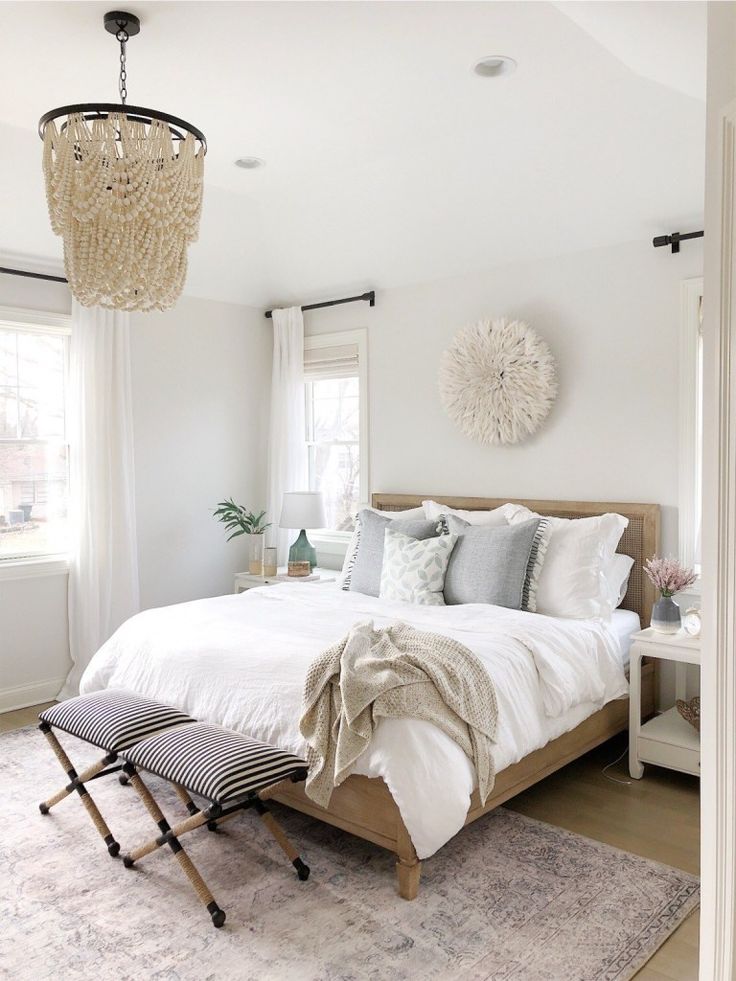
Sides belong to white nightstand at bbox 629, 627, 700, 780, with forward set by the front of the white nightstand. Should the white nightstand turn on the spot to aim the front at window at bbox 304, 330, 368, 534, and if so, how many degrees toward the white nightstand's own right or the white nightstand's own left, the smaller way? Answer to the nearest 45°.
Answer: approximately 90° to the white nightstand's own right

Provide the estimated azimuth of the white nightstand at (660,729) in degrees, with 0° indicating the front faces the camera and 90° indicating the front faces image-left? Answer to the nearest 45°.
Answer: approximately 45°

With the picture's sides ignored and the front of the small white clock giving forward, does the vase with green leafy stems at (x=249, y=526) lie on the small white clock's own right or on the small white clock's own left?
on the small white clock's own right

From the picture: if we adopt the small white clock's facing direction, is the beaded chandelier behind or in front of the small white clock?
in front

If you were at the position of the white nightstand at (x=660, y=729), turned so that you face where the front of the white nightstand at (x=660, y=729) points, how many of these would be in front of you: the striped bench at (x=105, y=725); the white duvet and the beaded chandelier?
3

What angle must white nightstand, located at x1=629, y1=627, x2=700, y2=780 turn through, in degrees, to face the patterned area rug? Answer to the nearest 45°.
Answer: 0° — it already faces it

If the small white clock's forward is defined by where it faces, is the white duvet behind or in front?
in front

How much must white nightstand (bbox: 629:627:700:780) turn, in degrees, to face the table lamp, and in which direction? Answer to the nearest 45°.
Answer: approximately 90° to its right

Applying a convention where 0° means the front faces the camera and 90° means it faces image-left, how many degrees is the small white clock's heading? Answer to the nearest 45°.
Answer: approximately 45°

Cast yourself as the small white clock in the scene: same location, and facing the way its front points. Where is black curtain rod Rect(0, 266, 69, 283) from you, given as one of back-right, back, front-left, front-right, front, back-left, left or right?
front-right
